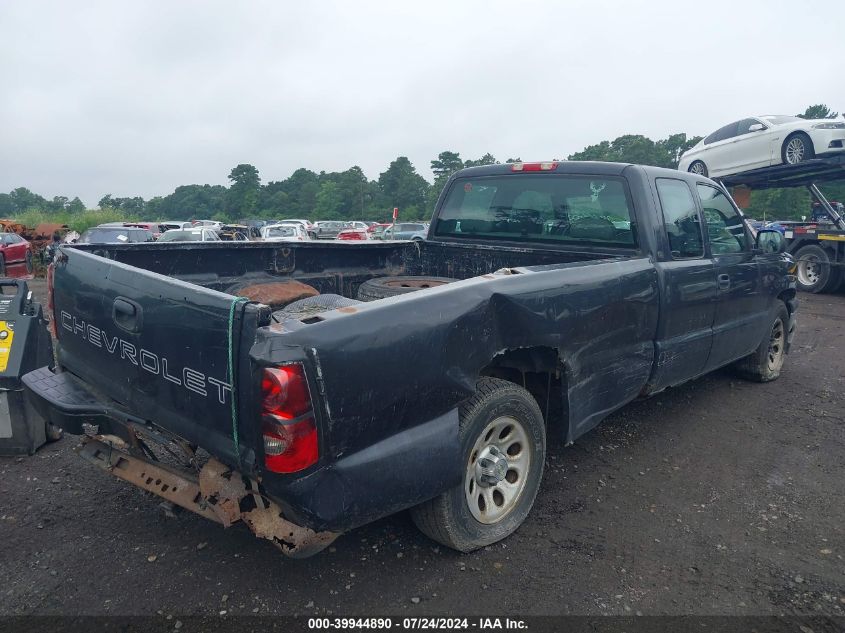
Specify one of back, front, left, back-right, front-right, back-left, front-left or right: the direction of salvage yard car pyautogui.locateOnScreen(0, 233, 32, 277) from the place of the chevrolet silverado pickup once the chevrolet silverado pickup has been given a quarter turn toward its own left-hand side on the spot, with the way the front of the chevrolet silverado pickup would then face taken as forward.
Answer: front

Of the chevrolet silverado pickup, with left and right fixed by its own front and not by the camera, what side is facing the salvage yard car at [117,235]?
left

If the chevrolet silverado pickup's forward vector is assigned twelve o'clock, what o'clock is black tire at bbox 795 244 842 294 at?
The black tire is roughly at 12 o'clock from the chevrolet silverado pickup.

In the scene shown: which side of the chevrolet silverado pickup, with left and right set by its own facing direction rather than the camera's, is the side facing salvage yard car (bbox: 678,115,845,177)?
front

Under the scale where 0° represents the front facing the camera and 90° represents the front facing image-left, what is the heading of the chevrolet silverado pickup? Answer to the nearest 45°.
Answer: approximately 225°

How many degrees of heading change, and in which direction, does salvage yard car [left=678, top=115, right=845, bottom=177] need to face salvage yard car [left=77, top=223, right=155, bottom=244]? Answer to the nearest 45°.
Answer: approximately 135° to its right

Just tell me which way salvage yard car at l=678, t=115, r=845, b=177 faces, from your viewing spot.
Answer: facing the viewer and to the right of the viewer

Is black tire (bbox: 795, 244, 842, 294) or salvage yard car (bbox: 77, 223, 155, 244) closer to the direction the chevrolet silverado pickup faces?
the black tire

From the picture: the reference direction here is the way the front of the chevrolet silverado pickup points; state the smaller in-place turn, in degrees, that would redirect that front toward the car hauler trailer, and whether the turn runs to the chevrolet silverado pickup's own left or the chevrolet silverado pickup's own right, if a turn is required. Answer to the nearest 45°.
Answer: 0° — it already faces it

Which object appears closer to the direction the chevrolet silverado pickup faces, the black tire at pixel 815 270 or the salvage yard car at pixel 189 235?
the black tire

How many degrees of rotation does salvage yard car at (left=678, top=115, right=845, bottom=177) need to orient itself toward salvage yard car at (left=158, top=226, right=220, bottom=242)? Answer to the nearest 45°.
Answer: approximately 135° to its right
